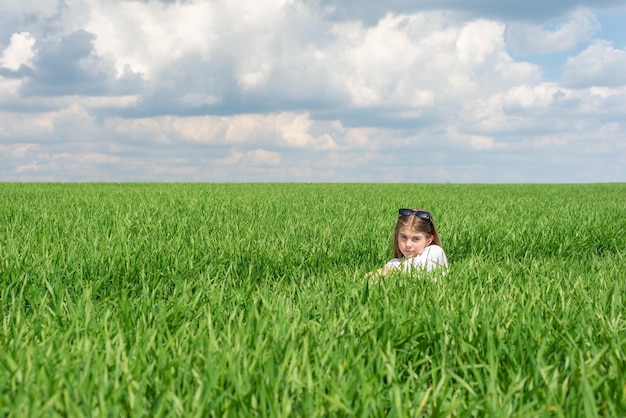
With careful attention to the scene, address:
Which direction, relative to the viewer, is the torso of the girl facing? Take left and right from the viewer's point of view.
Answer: facing the viewer and to the left of the viewer
